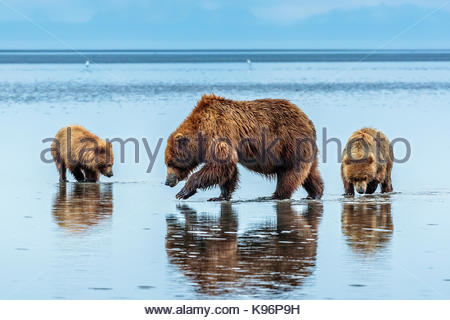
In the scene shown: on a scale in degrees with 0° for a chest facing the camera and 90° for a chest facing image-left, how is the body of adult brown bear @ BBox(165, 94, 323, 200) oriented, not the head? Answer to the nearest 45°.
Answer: approximately 90°

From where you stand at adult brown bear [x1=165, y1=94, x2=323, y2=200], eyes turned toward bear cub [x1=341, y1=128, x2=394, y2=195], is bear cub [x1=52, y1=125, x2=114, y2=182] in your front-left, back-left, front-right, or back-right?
back-left

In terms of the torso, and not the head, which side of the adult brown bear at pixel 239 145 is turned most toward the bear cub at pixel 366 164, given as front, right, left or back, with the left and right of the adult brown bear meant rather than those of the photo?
back

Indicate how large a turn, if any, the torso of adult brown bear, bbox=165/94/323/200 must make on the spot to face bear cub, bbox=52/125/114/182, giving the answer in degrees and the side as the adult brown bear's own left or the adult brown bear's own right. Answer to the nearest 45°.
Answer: approximately 45° to the adult brown bear's own right
